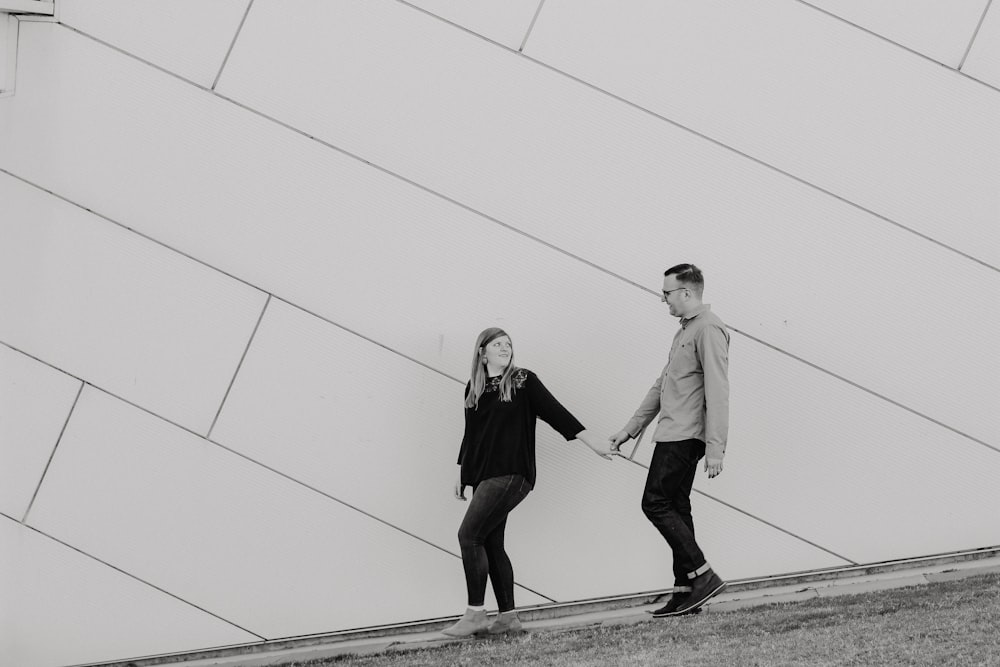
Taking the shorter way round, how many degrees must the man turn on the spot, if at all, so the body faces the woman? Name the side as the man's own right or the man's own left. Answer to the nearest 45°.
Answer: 0° — they already face them

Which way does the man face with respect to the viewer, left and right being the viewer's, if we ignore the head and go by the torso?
facing to the left of the viewer

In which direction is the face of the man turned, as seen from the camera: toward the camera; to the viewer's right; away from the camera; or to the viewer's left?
to the viewer's left
